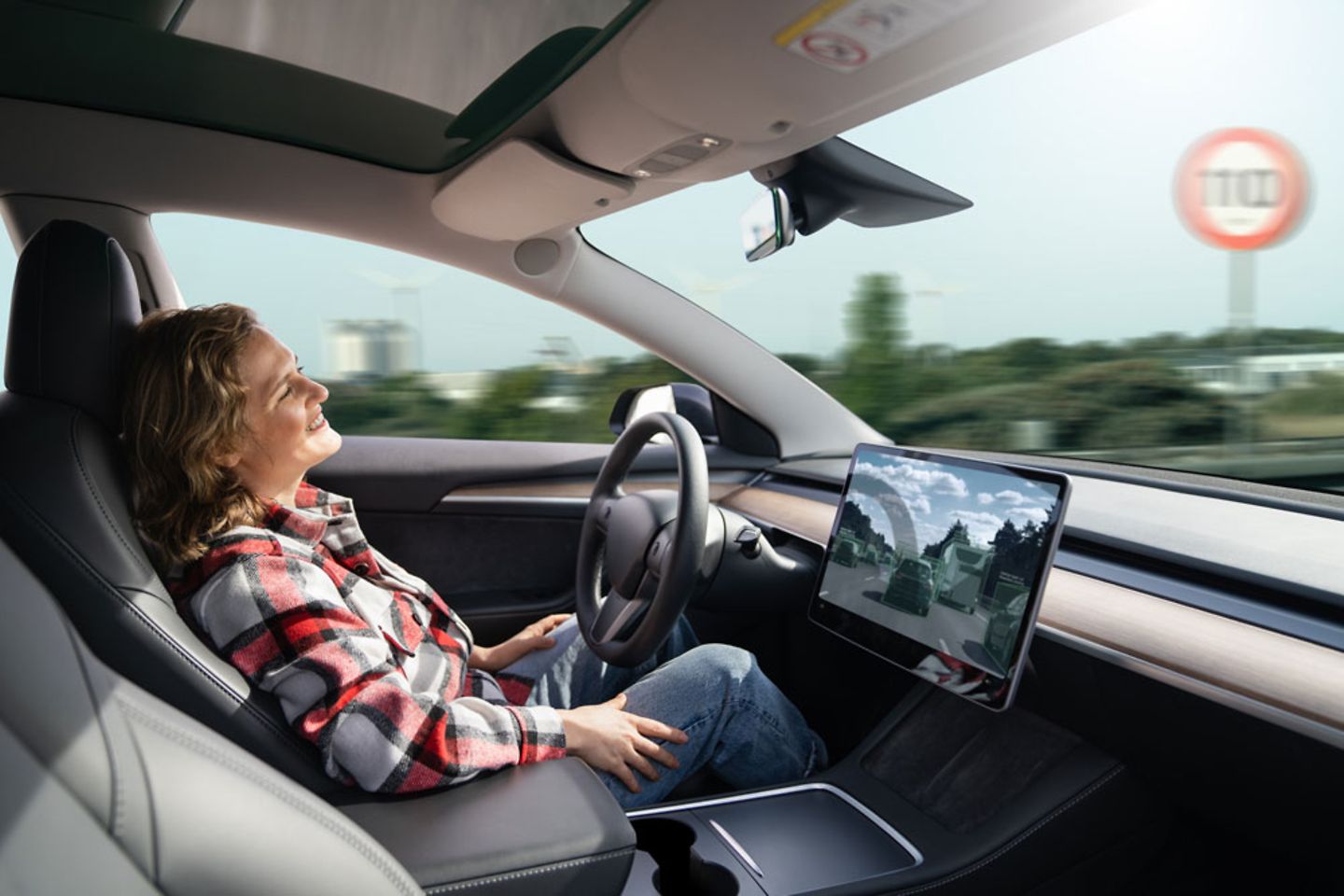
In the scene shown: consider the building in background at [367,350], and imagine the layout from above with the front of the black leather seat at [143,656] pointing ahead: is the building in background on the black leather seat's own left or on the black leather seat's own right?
on the black leather seat's own left

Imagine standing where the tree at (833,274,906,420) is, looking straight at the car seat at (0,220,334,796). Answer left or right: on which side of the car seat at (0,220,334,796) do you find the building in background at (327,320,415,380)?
right

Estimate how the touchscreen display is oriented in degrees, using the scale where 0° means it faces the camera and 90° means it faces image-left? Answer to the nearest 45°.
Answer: approximately 45°

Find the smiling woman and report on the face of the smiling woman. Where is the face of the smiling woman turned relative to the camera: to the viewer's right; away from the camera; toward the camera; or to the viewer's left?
to the viewer's right

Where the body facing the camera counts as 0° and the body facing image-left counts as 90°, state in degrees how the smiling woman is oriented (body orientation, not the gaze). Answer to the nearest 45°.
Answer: approximately 270°

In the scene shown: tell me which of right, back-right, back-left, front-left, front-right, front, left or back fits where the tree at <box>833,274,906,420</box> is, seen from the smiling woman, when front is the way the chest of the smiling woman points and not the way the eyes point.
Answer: front-left

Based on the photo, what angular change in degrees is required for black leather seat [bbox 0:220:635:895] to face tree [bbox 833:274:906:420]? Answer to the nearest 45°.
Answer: approximately 45° to its left

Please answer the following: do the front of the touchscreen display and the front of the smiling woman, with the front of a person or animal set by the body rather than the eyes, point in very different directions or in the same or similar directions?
very different directions

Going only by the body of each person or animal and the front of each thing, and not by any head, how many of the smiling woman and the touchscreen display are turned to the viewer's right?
1

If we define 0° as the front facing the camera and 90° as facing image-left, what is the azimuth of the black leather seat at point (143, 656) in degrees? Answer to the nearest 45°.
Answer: approximately 270°

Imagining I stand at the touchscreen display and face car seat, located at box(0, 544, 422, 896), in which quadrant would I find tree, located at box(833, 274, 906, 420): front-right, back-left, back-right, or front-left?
back-right

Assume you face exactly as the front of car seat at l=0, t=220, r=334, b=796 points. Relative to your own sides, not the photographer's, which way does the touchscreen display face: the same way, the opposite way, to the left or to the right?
the opposite way
